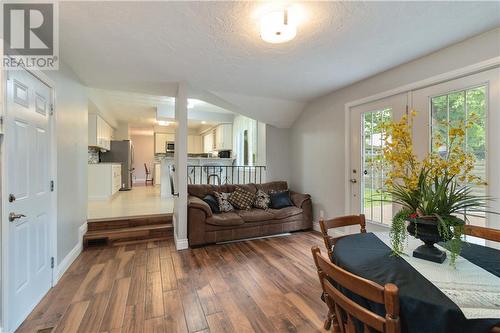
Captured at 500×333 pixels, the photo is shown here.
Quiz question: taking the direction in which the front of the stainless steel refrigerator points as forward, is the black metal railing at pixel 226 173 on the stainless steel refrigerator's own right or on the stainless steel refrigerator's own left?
on the stainless steel refrigerator's own right

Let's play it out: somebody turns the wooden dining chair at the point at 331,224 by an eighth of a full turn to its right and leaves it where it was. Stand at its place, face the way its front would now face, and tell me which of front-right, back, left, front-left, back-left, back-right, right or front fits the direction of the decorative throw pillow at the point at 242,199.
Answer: back-right

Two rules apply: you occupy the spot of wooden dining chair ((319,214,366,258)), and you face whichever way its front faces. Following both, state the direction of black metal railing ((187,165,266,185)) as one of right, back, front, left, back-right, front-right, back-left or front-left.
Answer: back

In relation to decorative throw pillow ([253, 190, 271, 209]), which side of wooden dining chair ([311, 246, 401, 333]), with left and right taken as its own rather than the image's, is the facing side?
left

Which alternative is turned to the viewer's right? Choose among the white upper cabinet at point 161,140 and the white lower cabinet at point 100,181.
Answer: the white lower cabinet

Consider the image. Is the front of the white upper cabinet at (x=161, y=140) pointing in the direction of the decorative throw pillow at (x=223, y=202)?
yes

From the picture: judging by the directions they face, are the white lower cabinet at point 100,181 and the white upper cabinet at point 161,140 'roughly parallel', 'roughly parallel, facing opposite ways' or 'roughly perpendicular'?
roughly perpendicular

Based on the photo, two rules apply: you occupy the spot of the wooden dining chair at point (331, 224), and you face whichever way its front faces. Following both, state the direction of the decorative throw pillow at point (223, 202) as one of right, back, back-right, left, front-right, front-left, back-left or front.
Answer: back

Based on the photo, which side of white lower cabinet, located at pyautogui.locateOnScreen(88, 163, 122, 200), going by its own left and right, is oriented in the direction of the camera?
right

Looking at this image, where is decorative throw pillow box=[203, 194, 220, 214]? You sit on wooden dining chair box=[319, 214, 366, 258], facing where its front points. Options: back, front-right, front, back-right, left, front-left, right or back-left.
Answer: back

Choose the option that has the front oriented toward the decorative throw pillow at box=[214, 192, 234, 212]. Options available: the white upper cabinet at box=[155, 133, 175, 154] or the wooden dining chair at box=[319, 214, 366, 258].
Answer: the white upper cabinet

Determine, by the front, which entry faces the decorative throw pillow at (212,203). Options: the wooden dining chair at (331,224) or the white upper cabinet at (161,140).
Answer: the white upper cabinet
